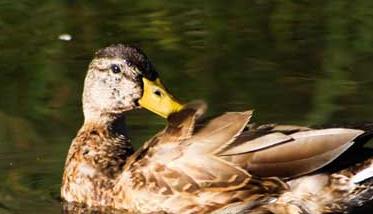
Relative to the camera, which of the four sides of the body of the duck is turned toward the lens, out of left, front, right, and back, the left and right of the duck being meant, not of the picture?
left
